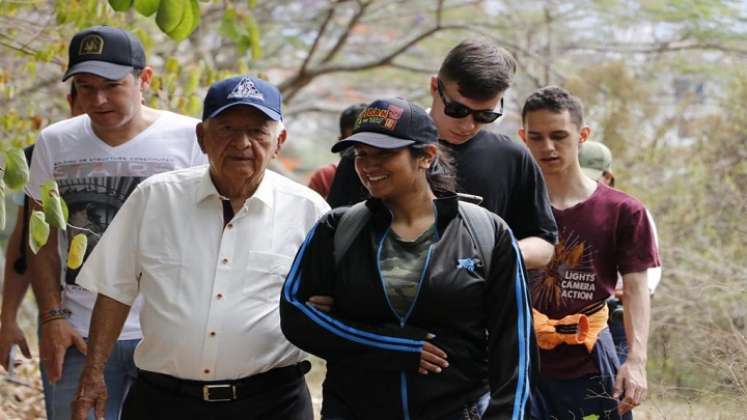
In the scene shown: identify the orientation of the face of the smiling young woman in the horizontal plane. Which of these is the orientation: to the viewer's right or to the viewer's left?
to the viewer's left

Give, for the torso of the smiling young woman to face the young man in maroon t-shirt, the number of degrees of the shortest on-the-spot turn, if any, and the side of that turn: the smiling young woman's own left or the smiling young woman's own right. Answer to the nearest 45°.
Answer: approximately 135° to the smiling young woman's own left

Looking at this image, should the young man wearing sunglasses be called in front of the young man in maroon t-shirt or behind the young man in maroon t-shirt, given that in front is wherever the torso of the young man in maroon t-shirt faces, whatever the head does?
in front

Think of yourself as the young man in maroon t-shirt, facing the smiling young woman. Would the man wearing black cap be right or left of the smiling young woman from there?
right

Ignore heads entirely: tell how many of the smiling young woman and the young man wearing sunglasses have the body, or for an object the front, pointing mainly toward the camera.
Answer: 2

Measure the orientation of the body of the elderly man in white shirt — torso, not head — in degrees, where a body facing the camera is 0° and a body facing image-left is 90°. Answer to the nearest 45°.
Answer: approximately 0°

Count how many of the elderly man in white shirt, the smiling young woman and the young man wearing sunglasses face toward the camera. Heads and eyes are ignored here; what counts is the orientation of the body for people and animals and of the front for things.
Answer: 3
